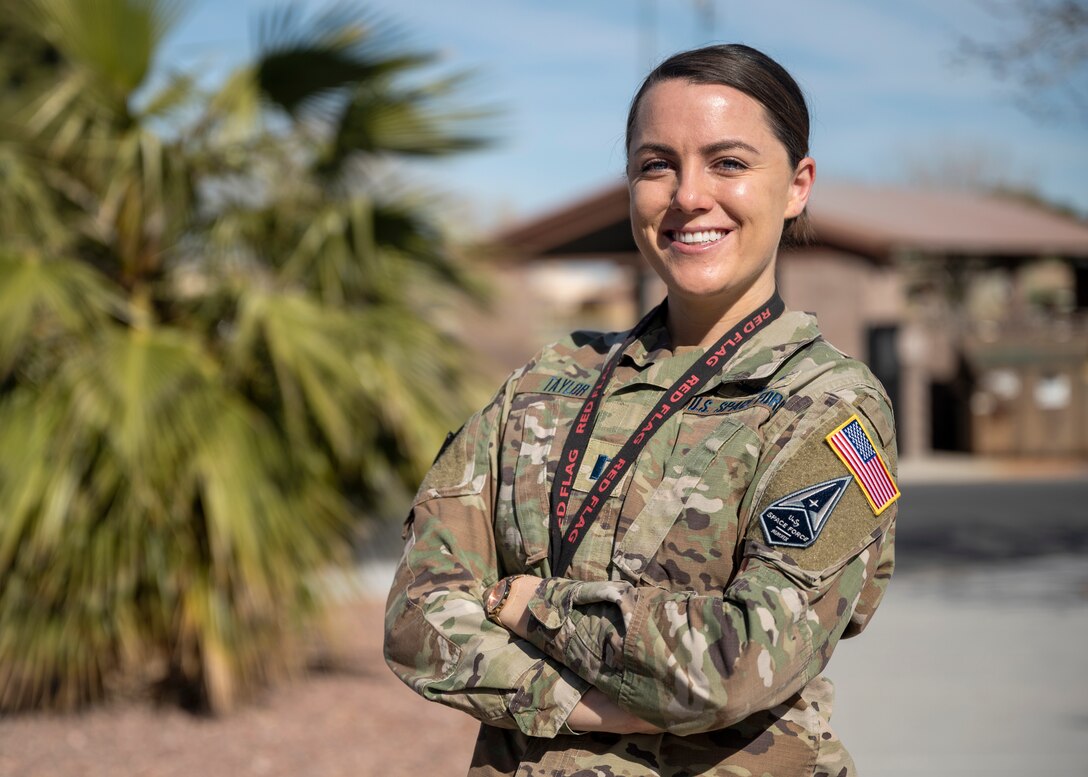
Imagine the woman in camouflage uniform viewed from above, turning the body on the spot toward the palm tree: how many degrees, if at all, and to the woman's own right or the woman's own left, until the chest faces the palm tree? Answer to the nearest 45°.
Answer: approximately 90° to the woman's own right

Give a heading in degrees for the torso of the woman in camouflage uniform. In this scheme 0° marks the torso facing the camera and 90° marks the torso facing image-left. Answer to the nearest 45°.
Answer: approximately 45°

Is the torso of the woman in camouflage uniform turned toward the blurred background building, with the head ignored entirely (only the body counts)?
no

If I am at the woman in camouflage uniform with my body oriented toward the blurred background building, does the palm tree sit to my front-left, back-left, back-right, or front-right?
front-left
